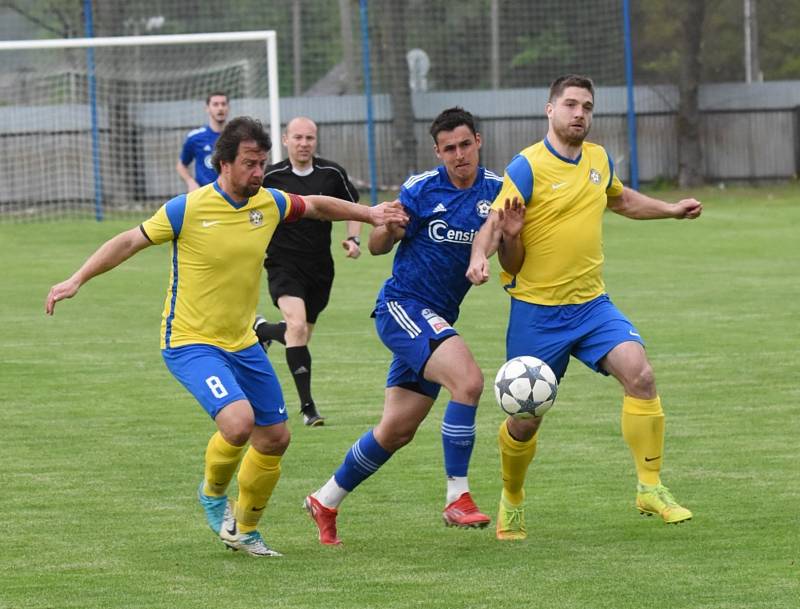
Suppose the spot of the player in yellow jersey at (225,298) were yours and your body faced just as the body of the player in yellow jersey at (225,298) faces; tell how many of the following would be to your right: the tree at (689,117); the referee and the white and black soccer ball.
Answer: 0

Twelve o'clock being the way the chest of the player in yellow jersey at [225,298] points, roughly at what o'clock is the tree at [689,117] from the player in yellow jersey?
The tree is roughly at 8 o'clock from the player in yellow jersey.

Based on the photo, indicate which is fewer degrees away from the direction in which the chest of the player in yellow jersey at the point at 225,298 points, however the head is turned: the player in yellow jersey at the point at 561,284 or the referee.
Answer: the player in yellow jersey

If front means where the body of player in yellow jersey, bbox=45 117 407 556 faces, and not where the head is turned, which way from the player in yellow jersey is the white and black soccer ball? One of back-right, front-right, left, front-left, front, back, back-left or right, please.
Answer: front-left

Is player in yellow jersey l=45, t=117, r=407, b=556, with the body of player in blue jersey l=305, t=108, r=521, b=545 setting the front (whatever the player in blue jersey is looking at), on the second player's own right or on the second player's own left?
on the second player's own right

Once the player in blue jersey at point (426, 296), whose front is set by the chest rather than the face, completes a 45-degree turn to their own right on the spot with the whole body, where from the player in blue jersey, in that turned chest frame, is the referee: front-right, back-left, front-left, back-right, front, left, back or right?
back

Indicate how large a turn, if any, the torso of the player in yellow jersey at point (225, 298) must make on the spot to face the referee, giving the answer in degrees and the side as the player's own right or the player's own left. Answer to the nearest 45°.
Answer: approximately 135° to the player's own left

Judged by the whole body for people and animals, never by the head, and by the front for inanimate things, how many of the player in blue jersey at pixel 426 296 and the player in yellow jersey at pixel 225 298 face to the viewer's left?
0

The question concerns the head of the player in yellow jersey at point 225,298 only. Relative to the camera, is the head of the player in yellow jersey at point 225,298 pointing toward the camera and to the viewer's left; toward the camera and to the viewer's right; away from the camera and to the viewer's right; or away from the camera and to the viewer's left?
toward the camera and to the viewer's right

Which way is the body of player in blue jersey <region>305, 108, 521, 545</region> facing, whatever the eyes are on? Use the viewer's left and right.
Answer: facing the viewer and to the right of the viewer

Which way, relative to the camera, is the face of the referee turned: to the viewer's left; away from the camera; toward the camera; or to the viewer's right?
toward the camera

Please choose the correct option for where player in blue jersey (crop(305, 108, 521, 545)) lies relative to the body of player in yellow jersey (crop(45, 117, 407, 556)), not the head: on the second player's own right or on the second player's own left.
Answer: on the second player's own left

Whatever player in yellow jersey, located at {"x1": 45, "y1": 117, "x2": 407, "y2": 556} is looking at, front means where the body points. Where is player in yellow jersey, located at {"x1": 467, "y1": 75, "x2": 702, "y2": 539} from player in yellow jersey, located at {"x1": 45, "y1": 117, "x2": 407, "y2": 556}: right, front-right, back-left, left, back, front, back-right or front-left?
front-left

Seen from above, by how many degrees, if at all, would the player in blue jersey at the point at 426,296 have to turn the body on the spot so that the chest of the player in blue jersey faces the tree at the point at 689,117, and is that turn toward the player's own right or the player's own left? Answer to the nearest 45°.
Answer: approximately 135° to the player's own left

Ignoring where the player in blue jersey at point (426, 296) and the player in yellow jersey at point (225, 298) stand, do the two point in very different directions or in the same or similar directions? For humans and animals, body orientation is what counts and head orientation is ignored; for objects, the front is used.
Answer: same or similar directions
